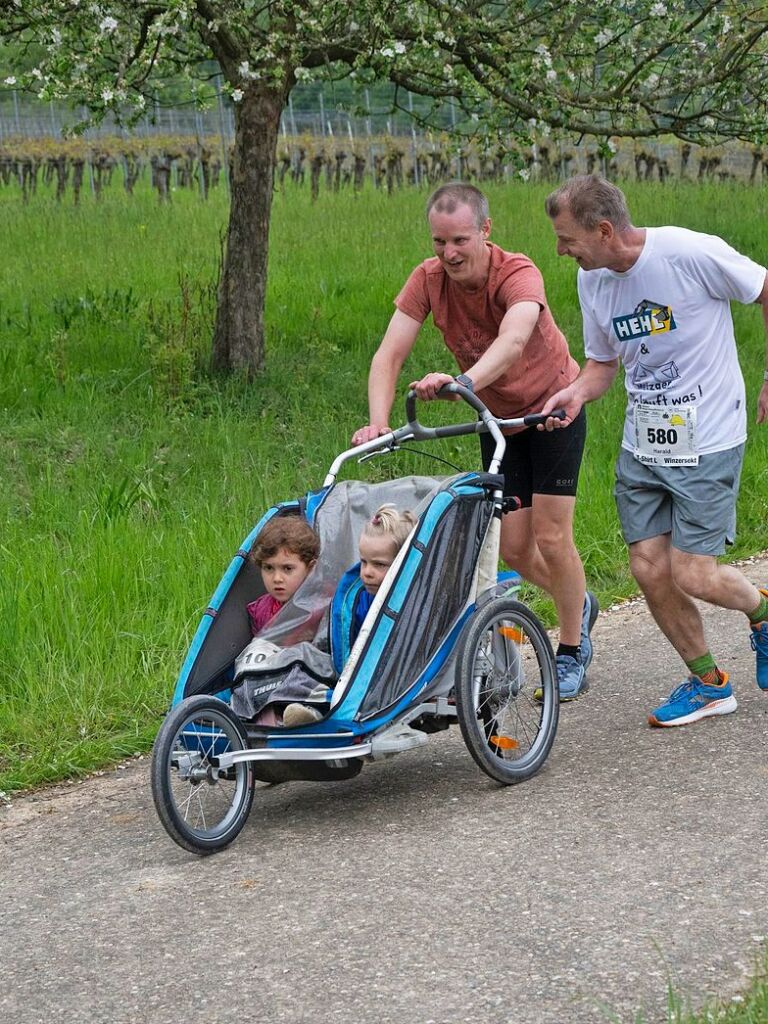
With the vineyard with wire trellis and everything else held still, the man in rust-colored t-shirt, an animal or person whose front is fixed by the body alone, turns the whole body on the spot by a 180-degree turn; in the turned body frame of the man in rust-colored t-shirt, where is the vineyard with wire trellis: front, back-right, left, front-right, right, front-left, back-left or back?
front-left

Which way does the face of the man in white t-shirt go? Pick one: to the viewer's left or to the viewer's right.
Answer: to the viewer's left

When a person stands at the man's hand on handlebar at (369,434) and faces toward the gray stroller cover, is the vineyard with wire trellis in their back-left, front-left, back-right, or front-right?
back-right

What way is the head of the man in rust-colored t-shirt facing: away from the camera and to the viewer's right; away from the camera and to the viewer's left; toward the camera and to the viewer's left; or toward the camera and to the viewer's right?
toward the camera and to the viewer's left

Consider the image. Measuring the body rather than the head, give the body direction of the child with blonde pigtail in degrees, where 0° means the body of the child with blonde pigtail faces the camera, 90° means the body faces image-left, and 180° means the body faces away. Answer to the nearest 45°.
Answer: approximately 45°

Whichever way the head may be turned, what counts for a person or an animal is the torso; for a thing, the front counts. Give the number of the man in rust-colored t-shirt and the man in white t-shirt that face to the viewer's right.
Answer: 0

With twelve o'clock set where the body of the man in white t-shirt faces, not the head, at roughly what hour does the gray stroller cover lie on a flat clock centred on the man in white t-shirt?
The gray stroller cover is roughly at 12 o'clock from the man in white t-shirt.

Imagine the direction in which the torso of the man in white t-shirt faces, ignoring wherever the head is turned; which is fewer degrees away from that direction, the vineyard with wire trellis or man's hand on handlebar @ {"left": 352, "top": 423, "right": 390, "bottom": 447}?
the man's hand on handlebar

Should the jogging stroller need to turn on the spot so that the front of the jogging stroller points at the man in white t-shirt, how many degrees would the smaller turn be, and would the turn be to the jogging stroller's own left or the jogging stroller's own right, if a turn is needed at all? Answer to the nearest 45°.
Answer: approximately 180°
